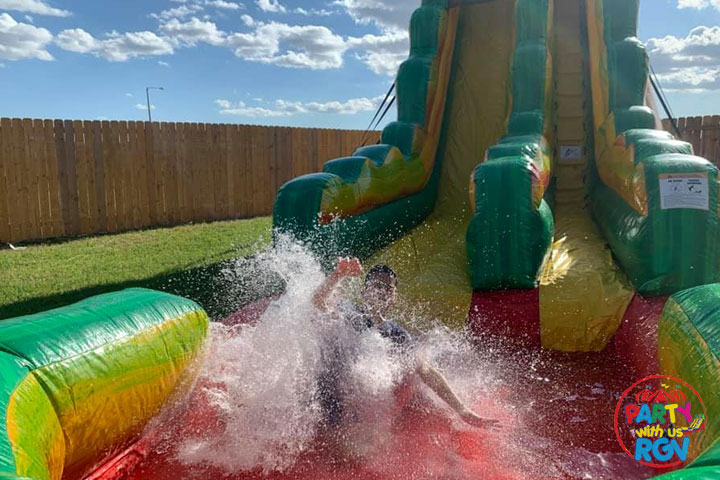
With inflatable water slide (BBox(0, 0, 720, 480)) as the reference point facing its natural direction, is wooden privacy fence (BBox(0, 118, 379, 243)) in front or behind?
behind

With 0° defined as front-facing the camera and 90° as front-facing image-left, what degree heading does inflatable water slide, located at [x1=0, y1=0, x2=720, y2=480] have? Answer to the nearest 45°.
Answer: approximately 0°

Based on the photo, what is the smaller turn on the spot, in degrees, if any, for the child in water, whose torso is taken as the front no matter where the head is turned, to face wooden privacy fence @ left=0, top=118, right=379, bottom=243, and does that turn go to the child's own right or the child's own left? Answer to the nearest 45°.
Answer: approximately 135° to the child's own right
